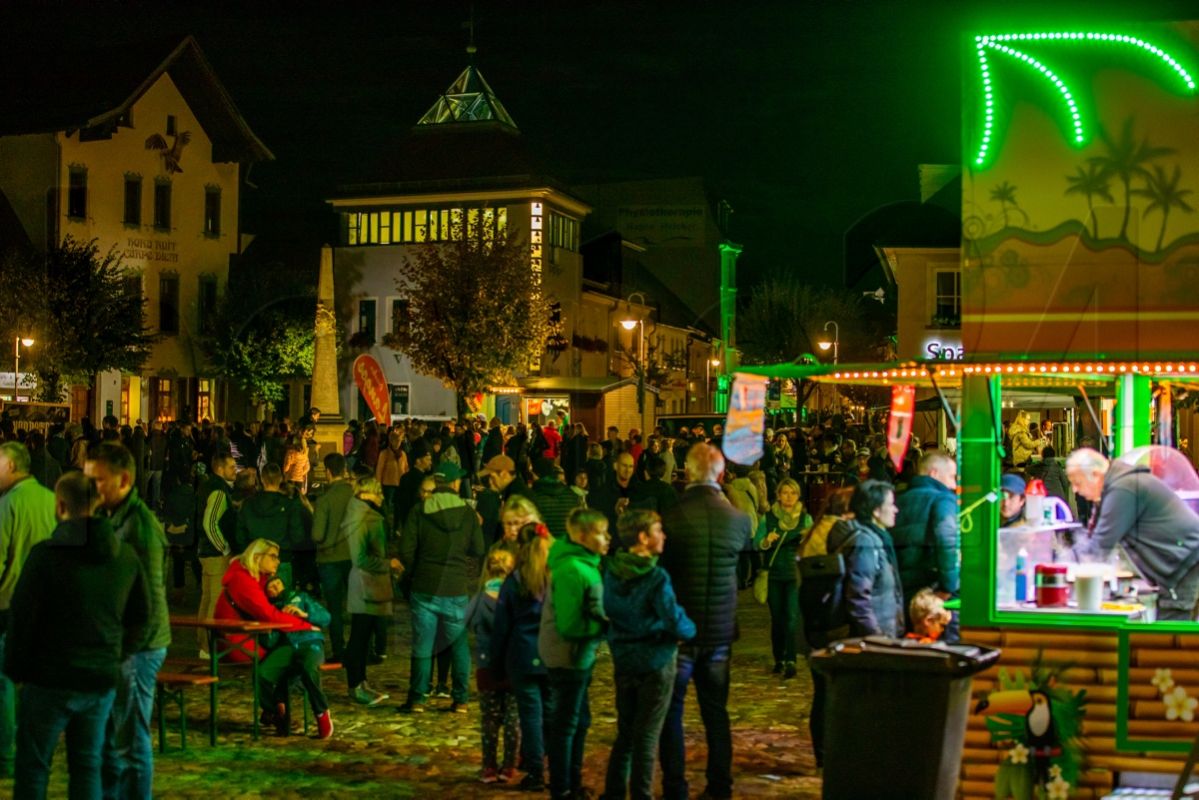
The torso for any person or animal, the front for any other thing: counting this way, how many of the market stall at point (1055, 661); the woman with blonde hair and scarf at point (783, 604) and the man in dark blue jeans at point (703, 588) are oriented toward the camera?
2

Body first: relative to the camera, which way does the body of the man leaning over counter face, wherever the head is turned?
to the viewer's left

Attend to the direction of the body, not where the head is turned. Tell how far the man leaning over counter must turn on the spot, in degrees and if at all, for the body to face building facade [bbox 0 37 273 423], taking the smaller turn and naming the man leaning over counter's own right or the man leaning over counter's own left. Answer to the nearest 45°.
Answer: approximately 45° to the man leaning over counter's own right

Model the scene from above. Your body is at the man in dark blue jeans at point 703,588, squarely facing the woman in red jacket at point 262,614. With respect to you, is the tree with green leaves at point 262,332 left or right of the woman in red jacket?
right

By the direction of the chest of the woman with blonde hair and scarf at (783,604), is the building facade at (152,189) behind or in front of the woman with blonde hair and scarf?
behind

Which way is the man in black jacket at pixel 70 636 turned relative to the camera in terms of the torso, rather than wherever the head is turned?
away from the camera

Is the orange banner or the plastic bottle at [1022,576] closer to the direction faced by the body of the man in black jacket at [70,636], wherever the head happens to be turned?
the orange banner

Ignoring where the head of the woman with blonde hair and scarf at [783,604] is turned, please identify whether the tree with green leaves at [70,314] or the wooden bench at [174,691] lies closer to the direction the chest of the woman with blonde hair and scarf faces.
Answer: the wooden bench
